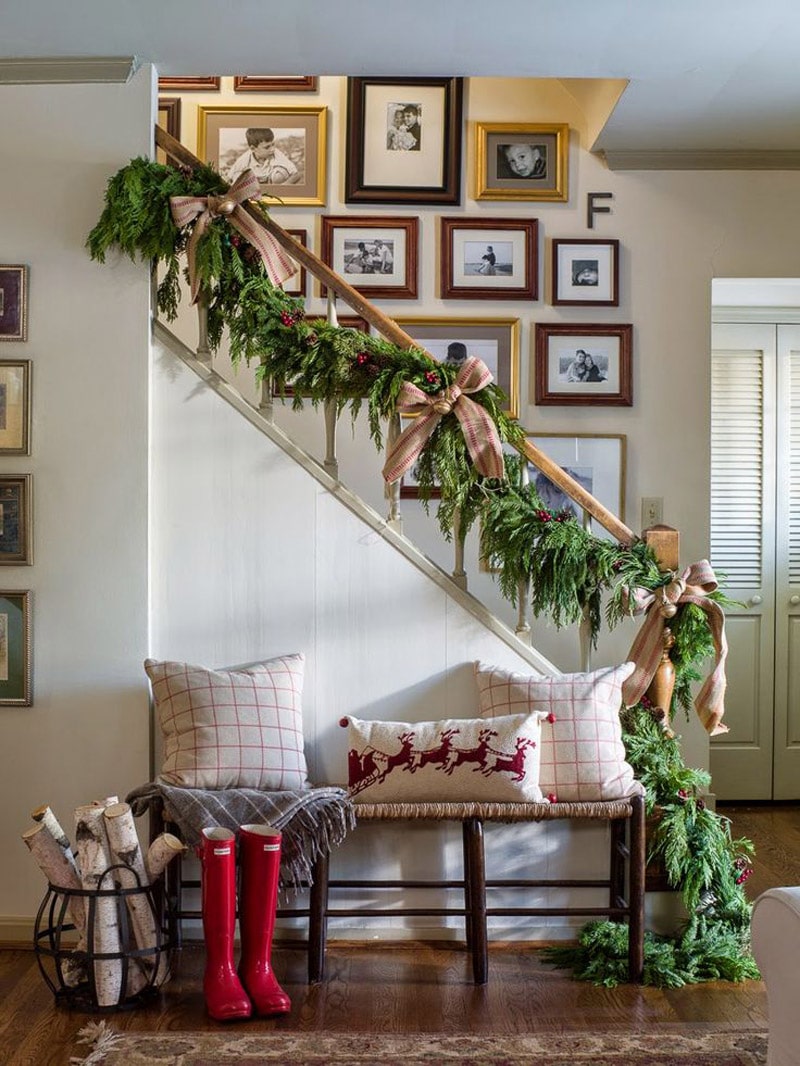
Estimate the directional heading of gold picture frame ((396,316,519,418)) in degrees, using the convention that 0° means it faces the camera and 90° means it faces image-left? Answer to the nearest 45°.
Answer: approximately 0°

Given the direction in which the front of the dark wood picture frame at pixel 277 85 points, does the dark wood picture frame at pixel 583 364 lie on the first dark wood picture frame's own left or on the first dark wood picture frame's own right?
on the first dark wood picture frame's own left
